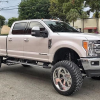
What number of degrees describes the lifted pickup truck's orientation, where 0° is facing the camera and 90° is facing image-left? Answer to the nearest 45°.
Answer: approximately 315°

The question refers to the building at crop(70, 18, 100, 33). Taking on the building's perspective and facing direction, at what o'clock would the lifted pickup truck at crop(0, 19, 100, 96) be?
The lifted pickup truck is roughly at 12 o'clock from the building.

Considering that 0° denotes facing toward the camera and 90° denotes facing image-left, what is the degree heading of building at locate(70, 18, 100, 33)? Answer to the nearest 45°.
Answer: approximately 0°

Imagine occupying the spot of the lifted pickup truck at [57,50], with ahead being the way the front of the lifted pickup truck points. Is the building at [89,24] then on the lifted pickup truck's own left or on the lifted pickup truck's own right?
on the lifted pickup truck's own left
